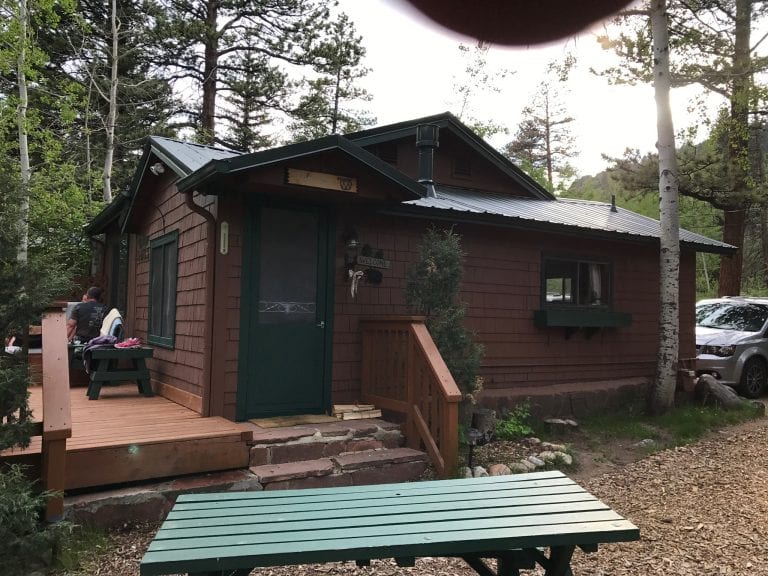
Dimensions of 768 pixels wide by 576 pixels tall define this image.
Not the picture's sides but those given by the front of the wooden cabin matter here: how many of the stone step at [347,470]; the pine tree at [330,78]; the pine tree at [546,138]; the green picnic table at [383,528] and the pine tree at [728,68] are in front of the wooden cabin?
2

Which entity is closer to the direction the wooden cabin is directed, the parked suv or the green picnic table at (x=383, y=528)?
the green picnic table

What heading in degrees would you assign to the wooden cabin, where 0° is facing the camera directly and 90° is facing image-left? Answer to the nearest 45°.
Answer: approximately 0°

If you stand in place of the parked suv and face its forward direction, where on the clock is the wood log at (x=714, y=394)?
The wood log is roughly at 11 o'clock from the parked suv.

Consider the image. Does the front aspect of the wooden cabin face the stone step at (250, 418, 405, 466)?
yes

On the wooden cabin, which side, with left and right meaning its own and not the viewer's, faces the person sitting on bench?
right

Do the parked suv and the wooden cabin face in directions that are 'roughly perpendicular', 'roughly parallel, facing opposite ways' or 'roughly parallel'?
roughly perpendicular

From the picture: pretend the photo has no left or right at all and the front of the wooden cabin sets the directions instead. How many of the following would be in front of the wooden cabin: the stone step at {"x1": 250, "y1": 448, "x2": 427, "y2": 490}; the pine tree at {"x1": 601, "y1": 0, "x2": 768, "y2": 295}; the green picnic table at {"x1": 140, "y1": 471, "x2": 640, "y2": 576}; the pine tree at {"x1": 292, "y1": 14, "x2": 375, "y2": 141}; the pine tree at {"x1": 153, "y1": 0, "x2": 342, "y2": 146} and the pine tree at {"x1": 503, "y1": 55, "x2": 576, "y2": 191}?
2

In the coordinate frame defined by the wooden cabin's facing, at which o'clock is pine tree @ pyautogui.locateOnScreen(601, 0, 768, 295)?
The pine tree is roughly at 8 o'clock from the wooden cabin.

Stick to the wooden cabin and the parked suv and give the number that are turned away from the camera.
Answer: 0

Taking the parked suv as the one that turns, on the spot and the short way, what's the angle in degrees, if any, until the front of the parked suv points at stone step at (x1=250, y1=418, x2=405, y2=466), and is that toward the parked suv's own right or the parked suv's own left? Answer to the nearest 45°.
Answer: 0° — it already faces it

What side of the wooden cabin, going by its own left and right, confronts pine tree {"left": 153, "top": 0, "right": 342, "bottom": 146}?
back

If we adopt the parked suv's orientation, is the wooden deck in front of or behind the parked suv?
in front

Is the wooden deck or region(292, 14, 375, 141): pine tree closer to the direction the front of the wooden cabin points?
the wooden deck

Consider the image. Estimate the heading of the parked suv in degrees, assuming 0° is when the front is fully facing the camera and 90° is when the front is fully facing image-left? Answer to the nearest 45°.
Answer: approximately 45°

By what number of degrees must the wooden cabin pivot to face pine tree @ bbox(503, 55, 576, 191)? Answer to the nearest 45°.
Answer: approximately 180°

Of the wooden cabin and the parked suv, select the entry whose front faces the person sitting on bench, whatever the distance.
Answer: the parked suv

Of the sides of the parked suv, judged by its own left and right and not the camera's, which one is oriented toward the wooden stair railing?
front

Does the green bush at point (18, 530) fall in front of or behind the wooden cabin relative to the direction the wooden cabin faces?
in front
